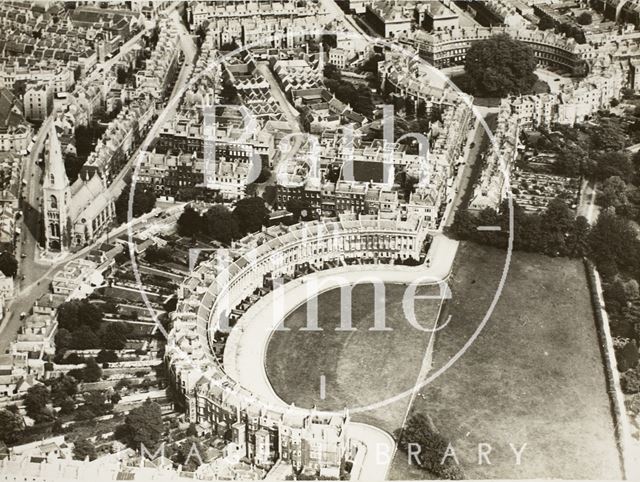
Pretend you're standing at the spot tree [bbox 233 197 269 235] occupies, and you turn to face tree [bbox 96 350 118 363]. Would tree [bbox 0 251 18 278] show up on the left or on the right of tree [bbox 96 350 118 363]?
right

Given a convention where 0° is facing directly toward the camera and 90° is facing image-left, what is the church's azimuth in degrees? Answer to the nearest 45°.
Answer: approximately 45°

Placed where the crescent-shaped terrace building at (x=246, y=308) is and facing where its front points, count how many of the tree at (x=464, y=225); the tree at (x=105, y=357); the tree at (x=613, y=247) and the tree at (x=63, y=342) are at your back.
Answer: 2

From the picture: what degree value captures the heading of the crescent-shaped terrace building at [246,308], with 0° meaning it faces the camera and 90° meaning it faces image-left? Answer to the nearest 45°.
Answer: approximately 270°

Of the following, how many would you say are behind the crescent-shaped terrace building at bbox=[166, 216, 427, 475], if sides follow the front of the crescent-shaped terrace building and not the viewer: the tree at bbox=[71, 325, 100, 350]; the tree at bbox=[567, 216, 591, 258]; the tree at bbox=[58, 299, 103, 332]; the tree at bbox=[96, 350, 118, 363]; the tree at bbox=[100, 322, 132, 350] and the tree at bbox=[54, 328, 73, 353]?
5

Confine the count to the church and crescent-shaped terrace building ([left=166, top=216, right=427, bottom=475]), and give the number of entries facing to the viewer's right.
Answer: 1

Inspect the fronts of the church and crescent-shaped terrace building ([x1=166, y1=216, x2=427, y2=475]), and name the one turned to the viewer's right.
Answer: the crescent-shaped terrace building

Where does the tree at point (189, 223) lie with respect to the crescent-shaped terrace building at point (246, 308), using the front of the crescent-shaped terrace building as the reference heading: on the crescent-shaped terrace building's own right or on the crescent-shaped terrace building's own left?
on the crescent-shaped terrace building's own left

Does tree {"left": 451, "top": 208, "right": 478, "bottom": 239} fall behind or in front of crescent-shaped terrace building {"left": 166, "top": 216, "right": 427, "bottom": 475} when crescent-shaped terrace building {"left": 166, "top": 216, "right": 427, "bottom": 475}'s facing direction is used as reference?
in front

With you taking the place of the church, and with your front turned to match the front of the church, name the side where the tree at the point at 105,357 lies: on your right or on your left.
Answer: on your left

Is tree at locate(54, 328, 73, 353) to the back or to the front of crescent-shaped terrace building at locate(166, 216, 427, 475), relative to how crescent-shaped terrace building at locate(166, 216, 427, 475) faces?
to the back

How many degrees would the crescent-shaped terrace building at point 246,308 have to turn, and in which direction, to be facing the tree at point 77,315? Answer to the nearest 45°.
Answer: approximately 180°

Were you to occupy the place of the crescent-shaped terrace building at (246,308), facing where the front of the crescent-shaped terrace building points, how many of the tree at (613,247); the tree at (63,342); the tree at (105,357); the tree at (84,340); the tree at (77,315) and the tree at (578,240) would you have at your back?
4

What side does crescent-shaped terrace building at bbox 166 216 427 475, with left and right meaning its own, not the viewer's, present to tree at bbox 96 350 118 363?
back

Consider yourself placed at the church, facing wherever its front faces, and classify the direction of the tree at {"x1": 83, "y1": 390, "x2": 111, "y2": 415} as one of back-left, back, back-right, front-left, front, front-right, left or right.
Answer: front-left

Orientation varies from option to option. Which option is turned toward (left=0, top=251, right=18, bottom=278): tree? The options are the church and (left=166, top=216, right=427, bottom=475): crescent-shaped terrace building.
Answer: the church

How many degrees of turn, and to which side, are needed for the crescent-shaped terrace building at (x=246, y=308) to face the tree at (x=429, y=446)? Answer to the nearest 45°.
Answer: approximately 45° to its right

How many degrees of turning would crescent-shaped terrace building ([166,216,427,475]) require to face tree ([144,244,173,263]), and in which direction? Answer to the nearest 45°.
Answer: approximately 135° to its left

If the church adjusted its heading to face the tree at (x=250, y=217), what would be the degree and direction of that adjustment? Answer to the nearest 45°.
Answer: approximately 135° to its left
